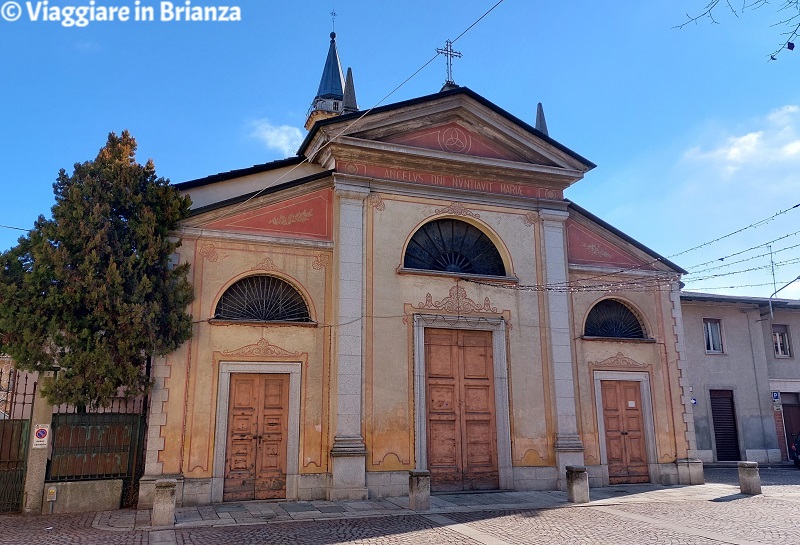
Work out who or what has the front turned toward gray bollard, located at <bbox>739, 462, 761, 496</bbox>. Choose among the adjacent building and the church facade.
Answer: the adjacent building

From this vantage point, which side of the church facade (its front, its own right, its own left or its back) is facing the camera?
front

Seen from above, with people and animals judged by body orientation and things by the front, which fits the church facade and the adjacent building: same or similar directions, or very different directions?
same or similar directions

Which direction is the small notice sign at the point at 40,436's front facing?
toward the camera

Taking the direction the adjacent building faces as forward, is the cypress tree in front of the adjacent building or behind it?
in front

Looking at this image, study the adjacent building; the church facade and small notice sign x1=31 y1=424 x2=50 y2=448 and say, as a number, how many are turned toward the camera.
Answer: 3

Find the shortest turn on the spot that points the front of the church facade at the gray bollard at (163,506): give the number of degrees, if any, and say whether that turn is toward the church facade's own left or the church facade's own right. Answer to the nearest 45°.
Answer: approximately 45° to the church facade's own right

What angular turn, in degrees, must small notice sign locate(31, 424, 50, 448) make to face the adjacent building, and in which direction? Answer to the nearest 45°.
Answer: approximately 90° to its left

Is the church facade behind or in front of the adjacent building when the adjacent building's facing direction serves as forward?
in front

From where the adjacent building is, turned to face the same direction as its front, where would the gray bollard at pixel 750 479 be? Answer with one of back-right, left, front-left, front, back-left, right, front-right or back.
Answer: front
